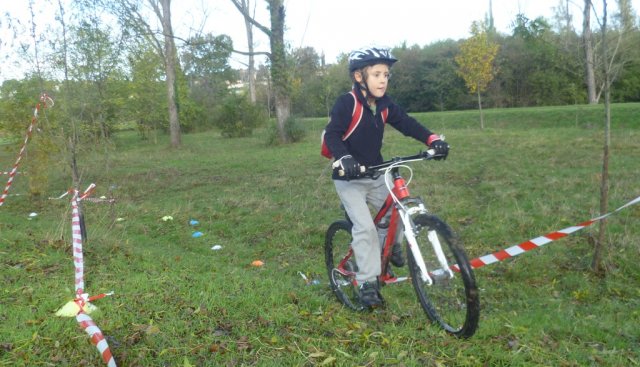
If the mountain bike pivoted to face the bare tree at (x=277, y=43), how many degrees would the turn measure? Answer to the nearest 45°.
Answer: approximately 135° to its left

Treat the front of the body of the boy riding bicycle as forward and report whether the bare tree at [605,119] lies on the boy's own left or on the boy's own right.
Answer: on the boy's own left

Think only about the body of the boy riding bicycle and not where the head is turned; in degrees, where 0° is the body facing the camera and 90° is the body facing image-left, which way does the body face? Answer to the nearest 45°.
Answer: approximately 315°

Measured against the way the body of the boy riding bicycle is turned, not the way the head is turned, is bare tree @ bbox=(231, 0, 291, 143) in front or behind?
behind

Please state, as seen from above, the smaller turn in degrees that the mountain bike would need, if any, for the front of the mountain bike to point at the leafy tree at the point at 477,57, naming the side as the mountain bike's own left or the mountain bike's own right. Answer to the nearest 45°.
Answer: approximately 135° to the mountain bike's own left

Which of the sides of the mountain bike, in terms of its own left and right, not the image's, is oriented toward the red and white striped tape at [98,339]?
right
